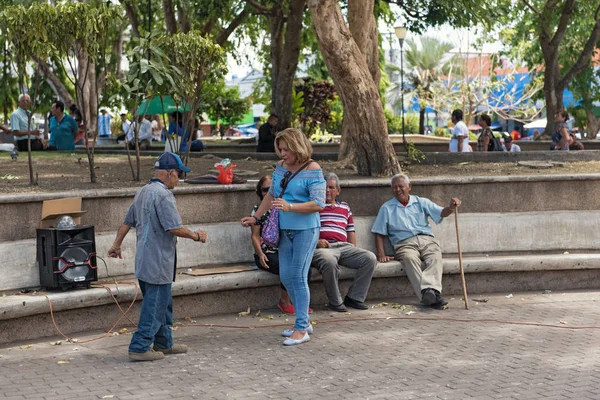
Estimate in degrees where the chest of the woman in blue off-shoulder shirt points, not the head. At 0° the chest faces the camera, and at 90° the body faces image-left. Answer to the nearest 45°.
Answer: approximately 45°

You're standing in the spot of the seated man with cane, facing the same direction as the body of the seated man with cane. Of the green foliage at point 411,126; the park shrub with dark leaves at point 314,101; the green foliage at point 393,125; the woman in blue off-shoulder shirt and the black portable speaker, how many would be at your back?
3

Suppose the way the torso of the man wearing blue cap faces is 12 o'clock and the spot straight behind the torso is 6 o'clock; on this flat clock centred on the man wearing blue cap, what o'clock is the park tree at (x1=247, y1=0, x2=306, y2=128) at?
The park tree is roughly at 11 o'clock from the man wearing blue cap.

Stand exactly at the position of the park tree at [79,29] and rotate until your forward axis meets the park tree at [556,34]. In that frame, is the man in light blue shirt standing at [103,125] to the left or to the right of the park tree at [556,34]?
left

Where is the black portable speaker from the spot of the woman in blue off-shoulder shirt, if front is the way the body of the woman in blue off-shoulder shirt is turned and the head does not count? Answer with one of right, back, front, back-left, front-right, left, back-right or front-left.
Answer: front-right

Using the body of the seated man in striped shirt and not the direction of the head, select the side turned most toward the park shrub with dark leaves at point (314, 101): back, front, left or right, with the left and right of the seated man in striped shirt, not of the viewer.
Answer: back

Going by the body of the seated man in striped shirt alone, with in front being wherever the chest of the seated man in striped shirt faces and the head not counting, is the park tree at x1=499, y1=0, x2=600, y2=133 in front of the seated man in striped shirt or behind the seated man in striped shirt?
behind

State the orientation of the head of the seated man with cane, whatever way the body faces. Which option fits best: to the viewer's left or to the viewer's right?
to the viewer's left

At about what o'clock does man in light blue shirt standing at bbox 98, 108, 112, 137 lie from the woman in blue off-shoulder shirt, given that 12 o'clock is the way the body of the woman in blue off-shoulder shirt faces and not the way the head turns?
The man in light blue shirt standing is roughly at 4 o'clock from the woman in blue off-shoulder shirt.
